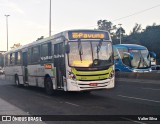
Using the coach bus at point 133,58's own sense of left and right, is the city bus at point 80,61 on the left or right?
on its right

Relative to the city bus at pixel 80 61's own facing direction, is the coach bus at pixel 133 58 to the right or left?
on its left

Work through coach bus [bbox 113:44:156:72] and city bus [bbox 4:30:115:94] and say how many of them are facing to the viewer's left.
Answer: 0
